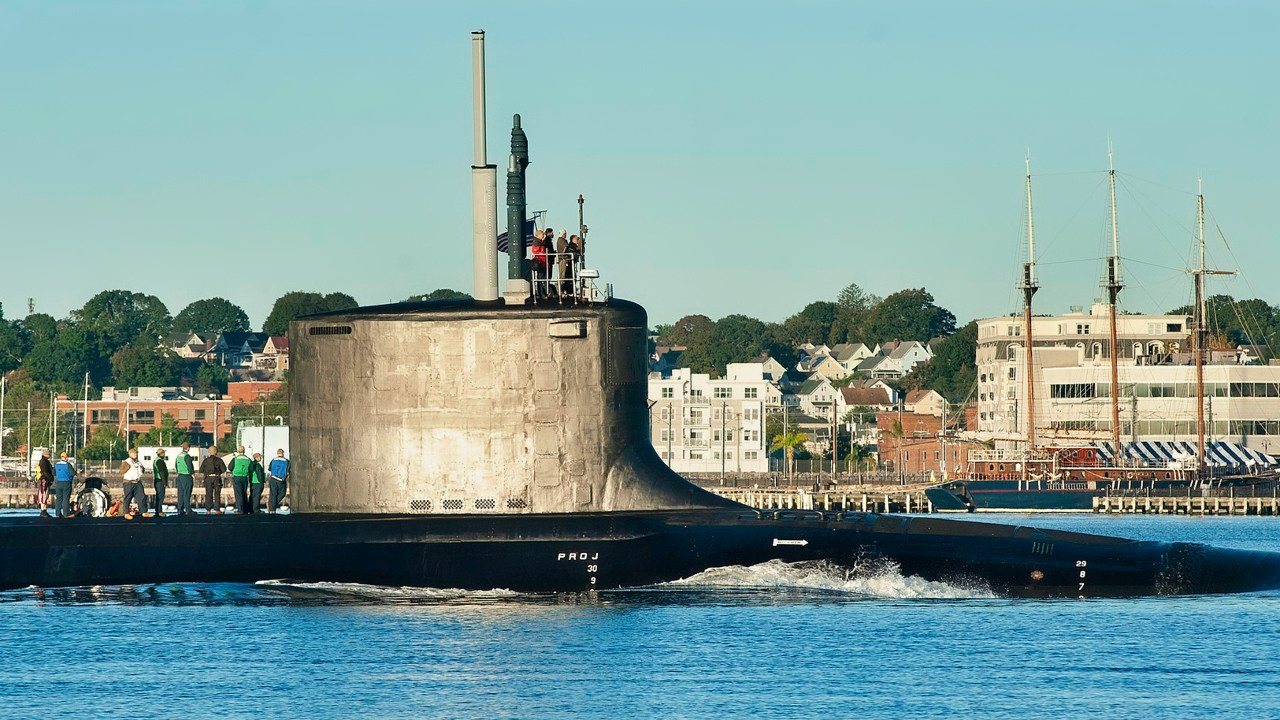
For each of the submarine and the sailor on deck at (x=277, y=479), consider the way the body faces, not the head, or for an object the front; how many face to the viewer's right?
1

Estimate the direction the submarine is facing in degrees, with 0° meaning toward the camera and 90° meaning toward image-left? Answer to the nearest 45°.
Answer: approximately 270°

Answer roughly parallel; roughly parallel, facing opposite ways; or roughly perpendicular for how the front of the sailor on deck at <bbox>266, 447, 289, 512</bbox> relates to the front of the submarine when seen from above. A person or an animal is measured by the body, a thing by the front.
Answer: roughly perpendicular

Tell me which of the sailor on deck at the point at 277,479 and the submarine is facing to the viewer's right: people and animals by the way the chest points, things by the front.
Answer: the submarine
